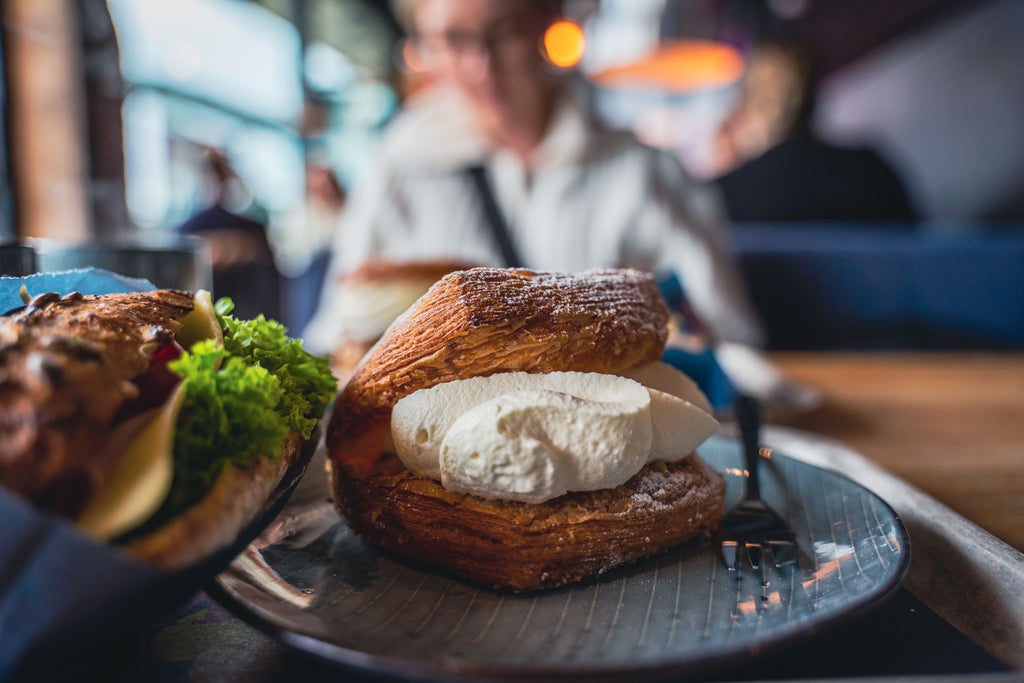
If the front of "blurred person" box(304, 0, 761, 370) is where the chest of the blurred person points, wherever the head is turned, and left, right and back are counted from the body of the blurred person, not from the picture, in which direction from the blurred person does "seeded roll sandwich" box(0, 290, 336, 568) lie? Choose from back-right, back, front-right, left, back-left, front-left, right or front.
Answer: front

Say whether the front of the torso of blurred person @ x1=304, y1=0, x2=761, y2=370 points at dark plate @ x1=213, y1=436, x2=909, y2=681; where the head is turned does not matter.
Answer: yes

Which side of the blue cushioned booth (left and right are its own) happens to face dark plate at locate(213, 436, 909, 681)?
front

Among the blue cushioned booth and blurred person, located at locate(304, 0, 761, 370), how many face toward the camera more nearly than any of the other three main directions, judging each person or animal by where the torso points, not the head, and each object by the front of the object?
2

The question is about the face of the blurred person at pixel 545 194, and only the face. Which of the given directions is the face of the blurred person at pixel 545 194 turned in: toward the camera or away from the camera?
toward the camera

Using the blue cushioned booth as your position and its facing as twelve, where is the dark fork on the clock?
The dark fork is roughly at 12 o'clock from the blue cushioned booth.

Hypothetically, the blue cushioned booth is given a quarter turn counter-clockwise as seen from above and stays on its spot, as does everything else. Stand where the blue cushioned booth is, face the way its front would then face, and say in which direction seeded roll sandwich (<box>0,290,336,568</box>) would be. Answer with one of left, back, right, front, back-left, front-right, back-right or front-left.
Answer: right

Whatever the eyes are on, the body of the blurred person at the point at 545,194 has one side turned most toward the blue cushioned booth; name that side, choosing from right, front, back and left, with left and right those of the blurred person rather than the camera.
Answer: left

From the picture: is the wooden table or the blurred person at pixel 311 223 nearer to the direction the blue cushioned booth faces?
the wooden table

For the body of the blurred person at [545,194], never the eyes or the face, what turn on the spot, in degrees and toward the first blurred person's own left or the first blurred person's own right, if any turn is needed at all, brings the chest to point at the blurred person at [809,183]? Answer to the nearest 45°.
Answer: approximately 135° to the first blurred person's own left

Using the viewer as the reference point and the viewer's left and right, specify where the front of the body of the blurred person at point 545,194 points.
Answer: facing the viewer

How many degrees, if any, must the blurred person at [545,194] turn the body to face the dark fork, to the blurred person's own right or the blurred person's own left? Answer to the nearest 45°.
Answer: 0° — they already face it

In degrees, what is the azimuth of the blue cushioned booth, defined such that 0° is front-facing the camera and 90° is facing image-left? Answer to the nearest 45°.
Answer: approximately 0°

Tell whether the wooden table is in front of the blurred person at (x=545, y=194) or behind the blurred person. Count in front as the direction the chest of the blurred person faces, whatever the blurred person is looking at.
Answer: in front

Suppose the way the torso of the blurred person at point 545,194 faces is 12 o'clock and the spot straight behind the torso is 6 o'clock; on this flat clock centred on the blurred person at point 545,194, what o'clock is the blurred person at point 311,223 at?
the blurred person at point 311,223 is roughly at 5 o'clock from the blurred person at point 545,194.

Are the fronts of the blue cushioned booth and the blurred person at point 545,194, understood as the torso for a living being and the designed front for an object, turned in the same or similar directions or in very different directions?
same or similar directions
